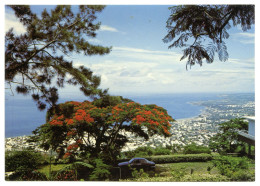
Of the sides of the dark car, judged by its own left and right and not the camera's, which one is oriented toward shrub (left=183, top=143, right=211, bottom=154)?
back

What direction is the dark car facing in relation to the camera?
to the viewer's left

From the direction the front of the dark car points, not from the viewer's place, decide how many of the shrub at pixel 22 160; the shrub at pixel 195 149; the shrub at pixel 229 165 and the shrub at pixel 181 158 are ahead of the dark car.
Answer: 1

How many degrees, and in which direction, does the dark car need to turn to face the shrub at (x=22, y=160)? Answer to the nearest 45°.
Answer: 0° — it already faces it

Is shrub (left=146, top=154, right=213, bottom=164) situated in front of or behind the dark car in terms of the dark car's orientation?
behind

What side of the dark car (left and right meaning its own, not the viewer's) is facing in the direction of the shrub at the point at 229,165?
back
